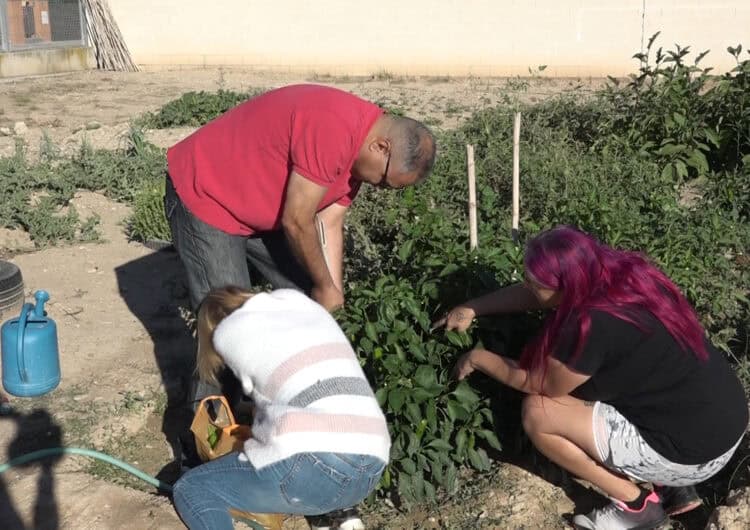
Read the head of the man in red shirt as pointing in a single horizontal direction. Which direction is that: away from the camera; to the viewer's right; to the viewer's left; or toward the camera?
to the viewer's right

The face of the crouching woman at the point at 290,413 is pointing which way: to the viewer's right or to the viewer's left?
to the viewer's left

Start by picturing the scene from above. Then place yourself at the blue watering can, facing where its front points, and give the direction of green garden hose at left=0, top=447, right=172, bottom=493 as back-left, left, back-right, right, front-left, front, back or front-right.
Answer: back

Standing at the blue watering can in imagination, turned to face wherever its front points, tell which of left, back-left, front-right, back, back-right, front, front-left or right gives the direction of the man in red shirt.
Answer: back-right

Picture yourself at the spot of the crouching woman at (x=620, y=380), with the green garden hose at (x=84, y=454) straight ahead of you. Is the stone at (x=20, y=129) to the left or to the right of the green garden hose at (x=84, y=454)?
right

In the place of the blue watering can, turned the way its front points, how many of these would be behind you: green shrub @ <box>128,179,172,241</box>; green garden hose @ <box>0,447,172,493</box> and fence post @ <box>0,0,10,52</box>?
1

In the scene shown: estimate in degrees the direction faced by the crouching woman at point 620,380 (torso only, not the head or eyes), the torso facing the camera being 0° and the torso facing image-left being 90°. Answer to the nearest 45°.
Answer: approximately 90°

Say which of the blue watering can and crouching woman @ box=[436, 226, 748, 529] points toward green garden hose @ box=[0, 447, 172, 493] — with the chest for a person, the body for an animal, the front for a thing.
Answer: the crouching woman

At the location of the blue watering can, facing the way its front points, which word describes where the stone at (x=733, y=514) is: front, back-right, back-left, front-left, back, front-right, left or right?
back-right

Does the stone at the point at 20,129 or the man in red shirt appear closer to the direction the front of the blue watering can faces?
the stone

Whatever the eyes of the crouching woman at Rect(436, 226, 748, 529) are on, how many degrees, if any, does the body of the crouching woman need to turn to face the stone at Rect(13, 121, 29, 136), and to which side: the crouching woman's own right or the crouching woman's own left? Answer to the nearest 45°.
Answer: approximately 45° to the crouching woman's own right

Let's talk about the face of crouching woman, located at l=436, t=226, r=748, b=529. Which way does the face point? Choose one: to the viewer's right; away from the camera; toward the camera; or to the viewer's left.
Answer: to the viewer's left
